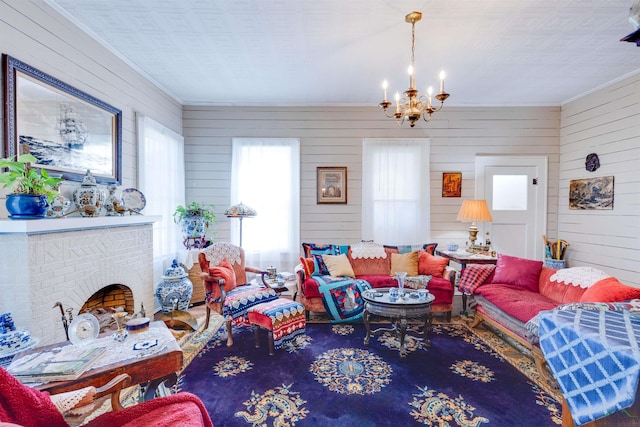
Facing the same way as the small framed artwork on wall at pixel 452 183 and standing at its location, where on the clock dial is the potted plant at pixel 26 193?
The potted plant is roughly at 1 o'clock from the small framed artwork on wall.

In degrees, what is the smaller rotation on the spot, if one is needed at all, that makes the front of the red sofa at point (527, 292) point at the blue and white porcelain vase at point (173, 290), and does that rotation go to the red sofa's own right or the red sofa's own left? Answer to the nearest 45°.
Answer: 0° — it already faces it

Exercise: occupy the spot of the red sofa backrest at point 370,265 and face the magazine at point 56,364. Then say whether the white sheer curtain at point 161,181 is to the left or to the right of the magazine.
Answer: right

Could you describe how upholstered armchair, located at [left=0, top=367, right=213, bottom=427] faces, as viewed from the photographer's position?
facing to the right of the viewer

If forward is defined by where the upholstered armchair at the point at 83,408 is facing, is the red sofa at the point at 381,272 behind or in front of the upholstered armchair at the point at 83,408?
in front

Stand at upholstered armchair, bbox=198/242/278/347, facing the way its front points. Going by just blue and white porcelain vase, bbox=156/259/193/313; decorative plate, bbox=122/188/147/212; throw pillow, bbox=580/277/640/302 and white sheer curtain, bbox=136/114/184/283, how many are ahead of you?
1

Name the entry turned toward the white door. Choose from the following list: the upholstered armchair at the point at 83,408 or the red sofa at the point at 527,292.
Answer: the upholstered armchair

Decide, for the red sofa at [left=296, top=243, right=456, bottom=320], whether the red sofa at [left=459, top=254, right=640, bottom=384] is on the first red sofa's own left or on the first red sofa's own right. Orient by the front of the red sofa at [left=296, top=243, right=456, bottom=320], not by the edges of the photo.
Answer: on the first red sofa's own left

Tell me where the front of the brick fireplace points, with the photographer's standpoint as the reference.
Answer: facing the viewer and to the right of the viewer

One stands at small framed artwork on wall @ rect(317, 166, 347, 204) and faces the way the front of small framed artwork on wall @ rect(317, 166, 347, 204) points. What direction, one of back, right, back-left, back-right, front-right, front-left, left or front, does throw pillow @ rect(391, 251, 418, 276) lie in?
front-left

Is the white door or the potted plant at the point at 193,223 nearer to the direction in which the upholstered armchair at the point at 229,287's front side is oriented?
the white door

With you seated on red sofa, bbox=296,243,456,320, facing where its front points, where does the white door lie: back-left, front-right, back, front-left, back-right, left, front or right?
back-left

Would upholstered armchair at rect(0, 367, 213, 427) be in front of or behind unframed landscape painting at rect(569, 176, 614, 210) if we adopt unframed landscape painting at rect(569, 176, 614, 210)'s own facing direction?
in front
